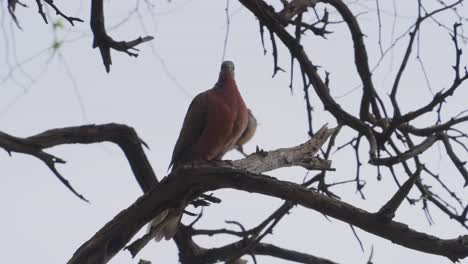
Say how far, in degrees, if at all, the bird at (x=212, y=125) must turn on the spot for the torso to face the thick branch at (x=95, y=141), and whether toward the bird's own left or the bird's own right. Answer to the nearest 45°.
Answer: approximately 135° to the bird's own right
